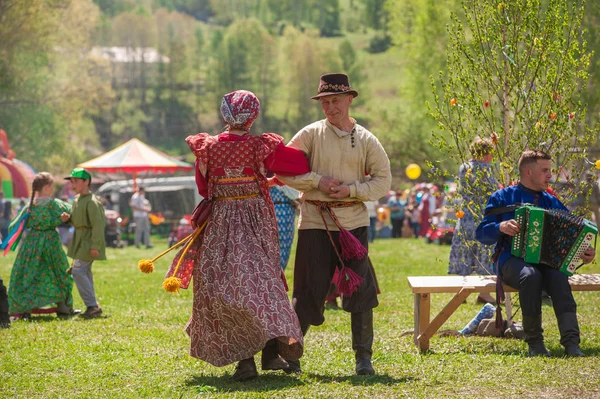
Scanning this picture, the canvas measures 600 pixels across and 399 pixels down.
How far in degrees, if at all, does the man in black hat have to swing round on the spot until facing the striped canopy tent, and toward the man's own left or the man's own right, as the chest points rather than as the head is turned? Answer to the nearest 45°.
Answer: approximately 180°

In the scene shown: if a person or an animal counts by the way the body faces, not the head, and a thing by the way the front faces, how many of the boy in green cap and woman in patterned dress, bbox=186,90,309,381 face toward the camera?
0

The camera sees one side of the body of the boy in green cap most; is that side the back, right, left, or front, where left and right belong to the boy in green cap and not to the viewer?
left

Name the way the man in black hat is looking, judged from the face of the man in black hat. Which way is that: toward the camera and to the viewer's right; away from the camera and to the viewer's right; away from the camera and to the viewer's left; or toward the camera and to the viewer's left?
toward the camera and to the viewer's left

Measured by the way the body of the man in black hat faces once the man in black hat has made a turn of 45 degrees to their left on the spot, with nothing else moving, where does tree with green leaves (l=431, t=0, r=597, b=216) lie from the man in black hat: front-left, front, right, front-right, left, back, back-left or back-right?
left

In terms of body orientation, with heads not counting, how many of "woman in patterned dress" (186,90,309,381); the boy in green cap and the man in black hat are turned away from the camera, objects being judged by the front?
1

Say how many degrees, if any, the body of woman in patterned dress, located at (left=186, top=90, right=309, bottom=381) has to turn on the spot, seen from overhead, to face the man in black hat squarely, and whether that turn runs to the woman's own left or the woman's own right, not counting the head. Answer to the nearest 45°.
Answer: approximately 90° to the woman's own right

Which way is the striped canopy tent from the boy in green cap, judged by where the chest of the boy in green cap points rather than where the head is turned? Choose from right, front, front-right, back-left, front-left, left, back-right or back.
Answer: right

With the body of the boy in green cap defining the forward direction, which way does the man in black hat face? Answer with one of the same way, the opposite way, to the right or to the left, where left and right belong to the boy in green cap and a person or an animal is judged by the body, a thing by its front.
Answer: to the left

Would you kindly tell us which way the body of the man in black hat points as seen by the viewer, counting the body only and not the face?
toward the camera

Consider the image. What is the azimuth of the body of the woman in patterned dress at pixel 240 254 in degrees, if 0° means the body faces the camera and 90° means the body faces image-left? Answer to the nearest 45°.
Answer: approximately 180°
